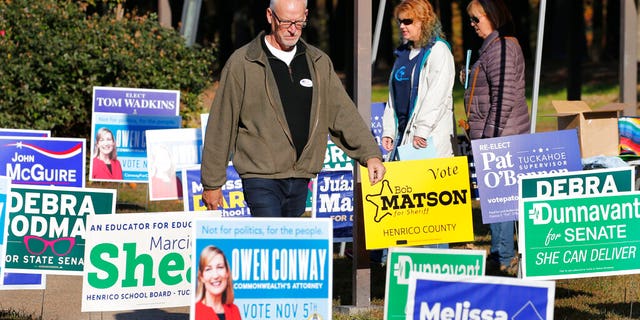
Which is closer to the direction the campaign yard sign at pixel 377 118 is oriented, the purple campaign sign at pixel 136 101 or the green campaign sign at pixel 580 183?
the green campaign sign

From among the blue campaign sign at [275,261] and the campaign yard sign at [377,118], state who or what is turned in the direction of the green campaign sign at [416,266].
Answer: the campaign yard sign

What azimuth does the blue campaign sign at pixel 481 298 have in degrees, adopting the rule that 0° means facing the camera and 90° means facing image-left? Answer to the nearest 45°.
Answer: approximately 0°

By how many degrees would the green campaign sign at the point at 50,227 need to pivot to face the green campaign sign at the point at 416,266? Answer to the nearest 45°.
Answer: approximately 45° to its left

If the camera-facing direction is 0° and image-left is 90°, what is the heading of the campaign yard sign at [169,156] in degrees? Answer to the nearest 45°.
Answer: approximately 0°
